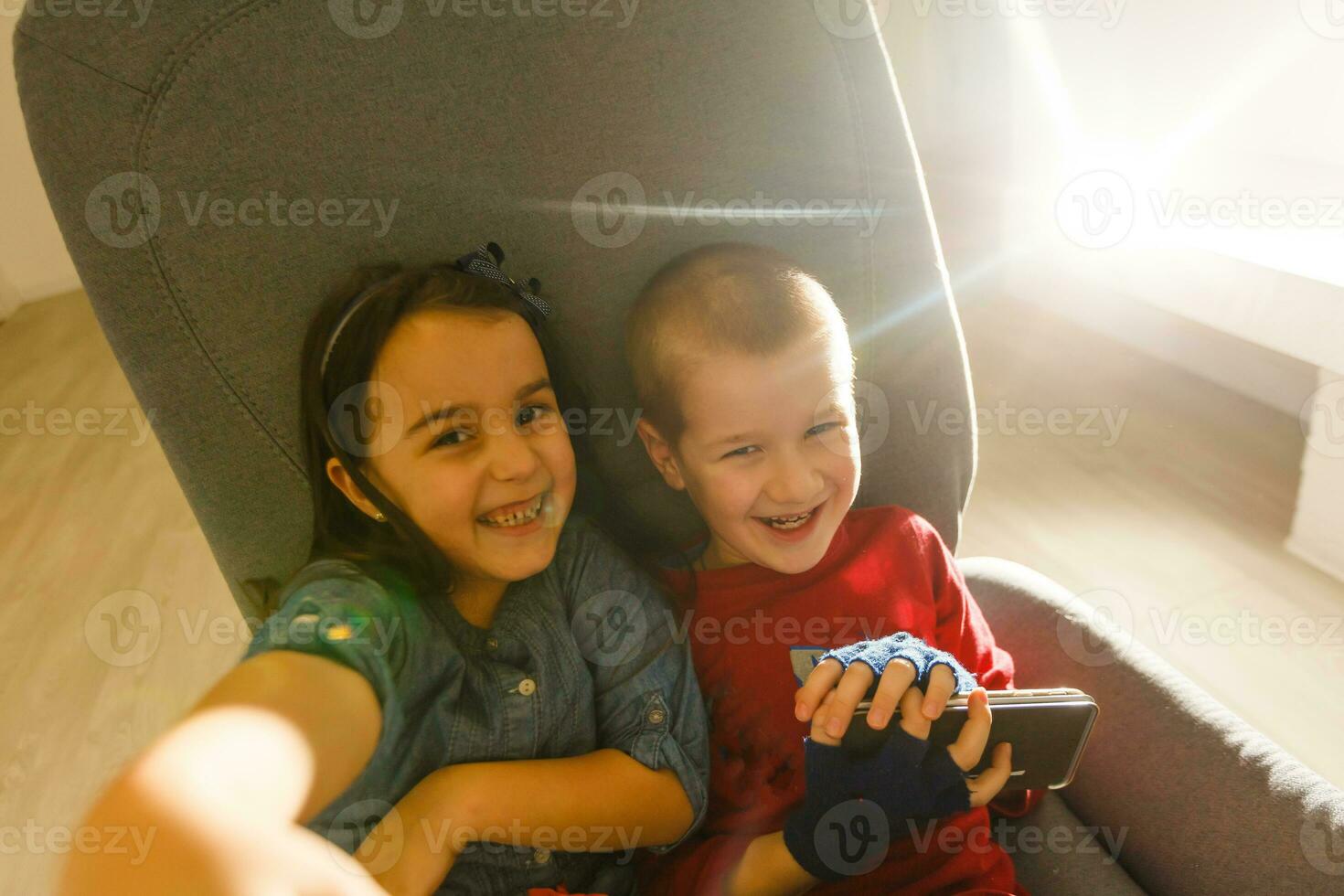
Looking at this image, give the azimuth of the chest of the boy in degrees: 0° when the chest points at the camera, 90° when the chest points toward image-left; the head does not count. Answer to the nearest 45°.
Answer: approximately 0°
